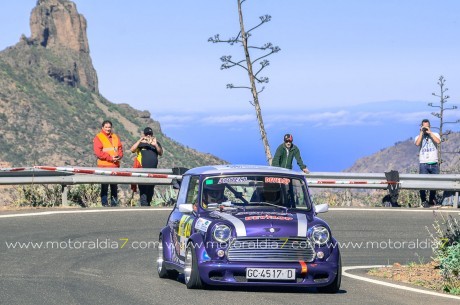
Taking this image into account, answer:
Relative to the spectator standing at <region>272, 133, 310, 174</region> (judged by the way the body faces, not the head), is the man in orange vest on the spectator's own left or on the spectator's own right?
on the spectator's own right

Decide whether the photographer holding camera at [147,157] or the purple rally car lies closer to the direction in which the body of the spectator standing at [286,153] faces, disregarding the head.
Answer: the purple rally car

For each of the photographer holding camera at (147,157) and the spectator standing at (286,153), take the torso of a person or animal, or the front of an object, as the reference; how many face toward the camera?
2

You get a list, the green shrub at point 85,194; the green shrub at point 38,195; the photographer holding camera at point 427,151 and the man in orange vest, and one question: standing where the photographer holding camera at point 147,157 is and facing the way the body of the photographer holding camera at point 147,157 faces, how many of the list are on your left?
1

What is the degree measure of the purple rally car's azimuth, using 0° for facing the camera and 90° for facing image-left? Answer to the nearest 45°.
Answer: approximately 0°

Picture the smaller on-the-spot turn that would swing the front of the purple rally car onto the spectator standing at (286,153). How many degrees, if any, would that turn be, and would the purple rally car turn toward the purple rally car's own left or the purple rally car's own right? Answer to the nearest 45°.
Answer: approximately 180°

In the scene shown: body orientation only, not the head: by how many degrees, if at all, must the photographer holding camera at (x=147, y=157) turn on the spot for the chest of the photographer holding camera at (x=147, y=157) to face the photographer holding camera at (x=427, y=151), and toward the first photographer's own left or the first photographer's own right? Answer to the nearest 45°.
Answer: approximately 90° to the first photographer's own left

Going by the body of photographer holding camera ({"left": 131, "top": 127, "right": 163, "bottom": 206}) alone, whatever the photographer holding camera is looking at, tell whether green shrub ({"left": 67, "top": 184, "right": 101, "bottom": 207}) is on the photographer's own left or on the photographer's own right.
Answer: on the photographer's own right
